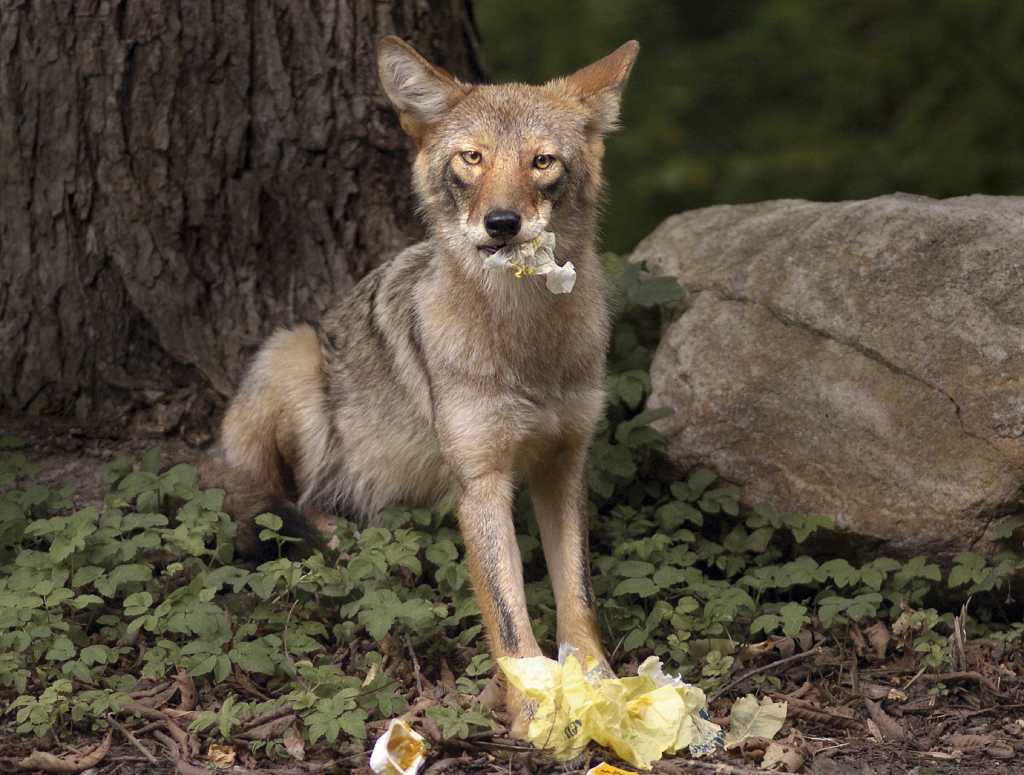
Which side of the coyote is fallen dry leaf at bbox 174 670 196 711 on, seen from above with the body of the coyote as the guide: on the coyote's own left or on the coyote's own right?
on the coyote's own right

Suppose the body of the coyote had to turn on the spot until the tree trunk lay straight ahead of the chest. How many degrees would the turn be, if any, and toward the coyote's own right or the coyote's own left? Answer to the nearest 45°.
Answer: approximately 180°

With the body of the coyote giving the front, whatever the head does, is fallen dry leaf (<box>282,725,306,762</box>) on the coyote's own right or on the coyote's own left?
on the coyote's own right

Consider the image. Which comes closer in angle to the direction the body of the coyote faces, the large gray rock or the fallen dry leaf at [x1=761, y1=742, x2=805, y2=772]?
the fallen dry leaf

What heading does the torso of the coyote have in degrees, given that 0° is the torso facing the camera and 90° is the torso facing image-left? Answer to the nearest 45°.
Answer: approximately 315°

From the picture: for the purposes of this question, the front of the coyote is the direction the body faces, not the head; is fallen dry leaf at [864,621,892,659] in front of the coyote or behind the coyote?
in front

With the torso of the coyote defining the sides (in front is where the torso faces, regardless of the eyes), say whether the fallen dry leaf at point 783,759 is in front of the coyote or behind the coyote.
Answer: in front

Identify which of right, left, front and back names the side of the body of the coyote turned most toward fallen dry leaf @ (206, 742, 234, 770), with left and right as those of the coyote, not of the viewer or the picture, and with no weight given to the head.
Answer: right

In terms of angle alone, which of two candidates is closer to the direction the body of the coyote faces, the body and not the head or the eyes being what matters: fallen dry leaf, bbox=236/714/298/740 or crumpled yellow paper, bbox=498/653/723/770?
the crumpled yellow paper

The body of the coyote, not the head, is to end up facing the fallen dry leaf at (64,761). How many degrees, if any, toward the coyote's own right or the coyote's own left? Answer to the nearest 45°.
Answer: approximately 90° to the coyote's own right
